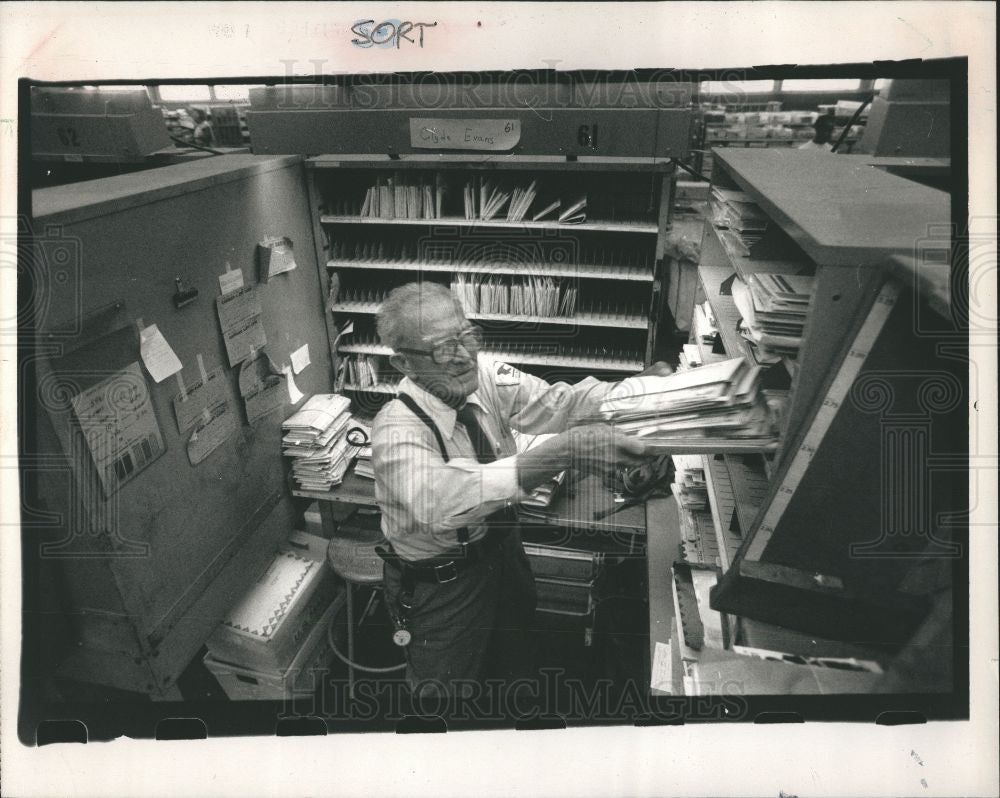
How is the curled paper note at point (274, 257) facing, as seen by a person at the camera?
facing the viewer and to the right of the viewer

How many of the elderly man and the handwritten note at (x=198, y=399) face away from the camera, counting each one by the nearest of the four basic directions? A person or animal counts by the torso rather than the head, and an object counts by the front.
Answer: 0

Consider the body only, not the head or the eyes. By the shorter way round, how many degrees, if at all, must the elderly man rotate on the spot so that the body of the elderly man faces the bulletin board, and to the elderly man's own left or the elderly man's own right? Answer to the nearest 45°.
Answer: approximately 135° to the elderly man's own right

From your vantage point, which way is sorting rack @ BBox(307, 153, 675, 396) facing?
toward the camera

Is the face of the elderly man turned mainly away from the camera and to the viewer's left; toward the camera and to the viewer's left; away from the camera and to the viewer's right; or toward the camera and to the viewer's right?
toward the camera and to the viewer's right

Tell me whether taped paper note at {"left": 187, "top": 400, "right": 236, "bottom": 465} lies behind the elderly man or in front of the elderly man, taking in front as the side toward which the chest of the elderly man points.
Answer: behind

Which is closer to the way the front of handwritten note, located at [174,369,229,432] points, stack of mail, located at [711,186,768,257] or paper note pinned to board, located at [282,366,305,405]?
the stack of mail

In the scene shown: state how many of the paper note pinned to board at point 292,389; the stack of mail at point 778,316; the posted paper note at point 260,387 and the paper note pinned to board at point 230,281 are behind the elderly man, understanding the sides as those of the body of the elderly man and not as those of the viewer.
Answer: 3

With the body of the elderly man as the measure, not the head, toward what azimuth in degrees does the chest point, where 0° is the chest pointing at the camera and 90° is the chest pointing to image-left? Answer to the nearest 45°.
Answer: approximately 315°

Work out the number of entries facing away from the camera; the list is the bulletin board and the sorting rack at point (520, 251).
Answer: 0

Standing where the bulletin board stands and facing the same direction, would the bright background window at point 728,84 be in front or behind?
in front

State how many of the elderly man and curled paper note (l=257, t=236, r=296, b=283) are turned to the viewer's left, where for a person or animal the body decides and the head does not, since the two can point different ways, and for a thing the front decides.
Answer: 0
